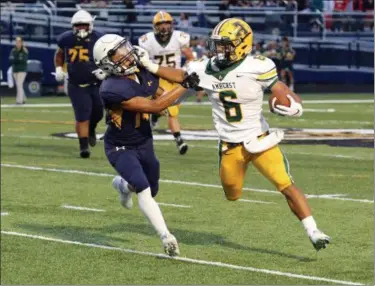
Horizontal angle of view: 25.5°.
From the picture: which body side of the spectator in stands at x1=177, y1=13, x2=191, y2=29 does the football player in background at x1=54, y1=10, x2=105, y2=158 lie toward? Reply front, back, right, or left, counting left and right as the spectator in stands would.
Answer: front

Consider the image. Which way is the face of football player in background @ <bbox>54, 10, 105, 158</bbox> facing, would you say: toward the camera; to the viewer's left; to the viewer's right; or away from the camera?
toward the camera

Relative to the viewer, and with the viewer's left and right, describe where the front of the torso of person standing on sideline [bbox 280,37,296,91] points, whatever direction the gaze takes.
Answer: facing the viewer

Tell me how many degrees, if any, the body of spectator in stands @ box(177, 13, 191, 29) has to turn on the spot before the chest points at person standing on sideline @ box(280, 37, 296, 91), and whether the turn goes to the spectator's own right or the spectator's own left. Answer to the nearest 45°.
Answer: approximately 45° to the spectator's own left

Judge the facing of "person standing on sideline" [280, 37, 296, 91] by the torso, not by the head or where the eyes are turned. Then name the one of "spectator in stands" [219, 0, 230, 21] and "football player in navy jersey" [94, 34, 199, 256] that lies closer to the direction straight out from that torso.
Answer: the football player in navy jersey

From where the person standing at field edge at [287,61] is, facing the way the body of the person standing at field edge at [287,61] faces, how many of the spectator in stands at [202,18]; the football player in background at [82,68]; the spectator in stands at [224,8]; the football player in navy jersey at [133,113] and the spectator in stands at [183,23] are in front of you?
2

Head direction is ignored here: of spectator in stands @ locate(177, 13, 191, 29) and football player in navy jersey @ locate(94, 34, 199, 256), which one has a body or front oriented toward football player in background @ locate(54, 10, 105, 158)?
the spectator in stands

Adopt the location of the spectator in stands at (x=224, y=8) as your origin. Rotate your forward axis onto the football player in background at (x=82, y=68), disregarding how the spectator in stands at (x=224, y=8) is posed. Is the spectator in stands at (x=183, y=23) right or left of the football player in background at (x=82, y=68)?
right

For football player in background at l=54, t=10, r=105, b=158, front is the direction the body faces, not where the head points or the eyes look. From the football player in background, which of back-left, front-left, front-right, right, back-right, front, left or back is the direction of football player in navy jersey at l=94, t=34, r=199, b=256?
front

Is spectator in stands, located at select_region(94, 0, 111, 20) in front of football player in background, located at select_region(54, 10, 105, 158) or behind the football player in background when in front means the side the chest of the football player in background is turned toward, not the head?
behind

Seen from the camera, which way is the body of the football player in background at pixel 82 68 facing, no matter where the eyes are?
toward the camera

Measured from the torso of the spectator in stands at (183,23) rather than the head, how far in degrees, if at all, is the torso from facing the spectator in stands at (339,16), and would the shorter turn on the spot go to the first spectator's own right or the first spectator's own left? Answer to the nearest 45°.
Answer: approximately 90° to the first spectator's own left

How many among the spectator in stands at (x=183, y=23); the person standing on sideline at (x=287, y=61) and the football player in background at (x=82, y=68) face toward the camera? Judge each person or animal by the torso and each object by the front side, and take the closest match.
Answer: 3

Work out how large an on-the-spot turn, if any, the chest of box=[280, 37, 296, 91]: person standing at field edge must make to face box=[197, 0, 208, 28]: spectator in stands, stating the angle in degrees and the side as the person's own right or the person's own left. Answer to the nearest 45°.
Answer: approximately 135° to the person's own right

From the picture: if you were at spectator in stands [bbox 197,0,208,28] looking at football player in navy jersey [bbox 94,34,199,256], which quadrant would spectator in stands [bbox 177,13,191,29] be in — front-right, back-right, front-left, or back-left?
front-right
